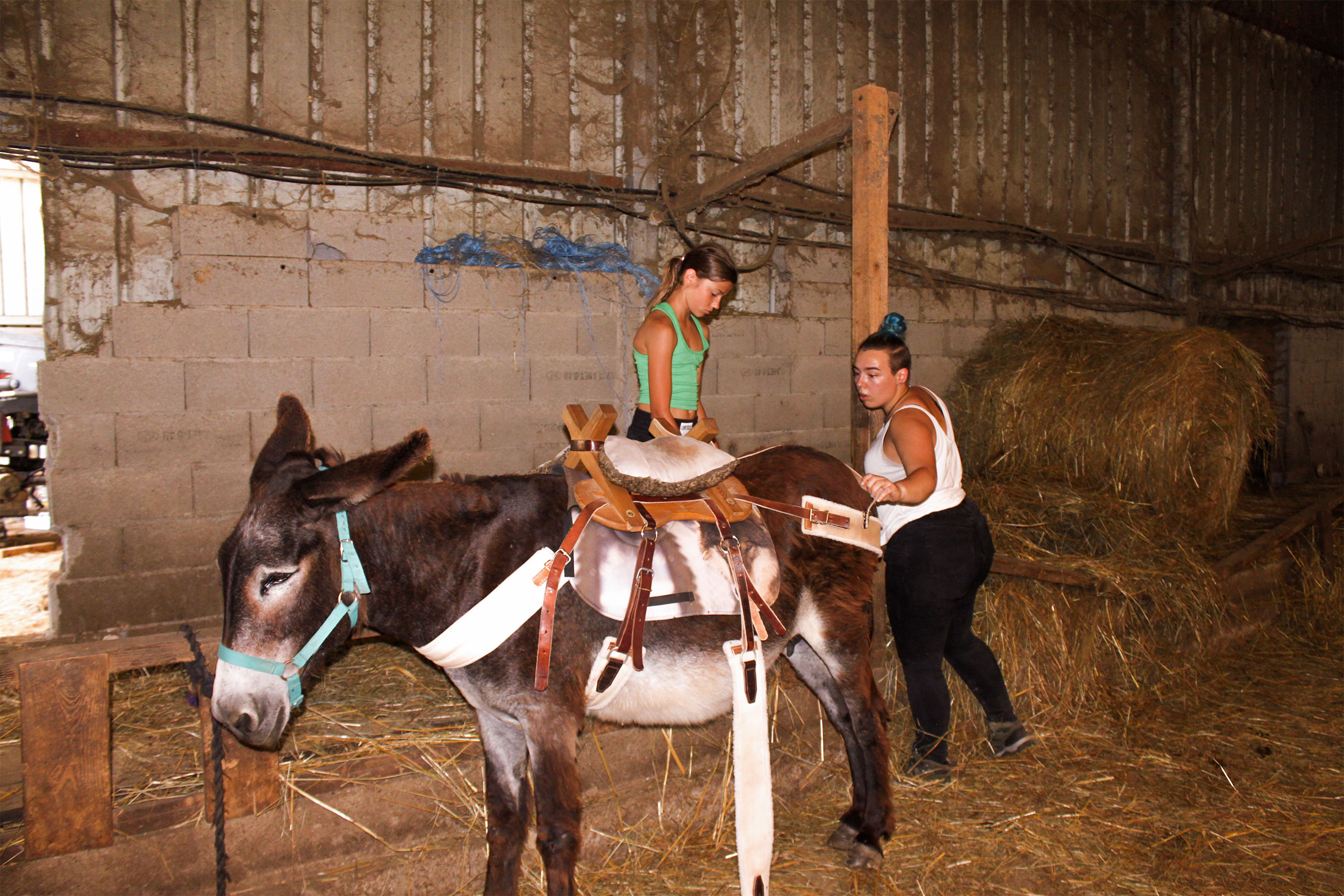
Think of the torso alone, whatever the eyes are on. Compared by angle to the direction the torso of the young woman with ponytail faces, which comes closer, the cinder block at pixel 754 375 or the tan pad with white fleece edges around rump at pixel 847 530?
the tan pad with white fleece edges around rump

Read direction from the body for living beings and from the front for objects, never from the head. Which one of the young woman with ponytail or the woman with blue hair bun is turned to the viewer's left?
the woman with blue hair bun

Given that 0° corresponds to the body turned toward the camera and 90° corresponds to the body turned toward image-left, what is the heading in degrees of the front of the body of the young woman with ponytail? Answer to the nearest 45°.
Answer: approximately 315°

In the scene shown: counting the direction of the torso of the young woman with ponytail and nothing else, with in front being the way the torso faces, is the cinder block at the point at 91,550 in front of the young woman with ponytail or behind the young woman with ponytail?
behind

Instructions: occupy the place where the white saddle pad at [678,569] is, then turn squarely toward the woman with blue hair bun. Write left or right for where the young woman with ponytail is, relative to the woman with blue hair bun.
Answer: left

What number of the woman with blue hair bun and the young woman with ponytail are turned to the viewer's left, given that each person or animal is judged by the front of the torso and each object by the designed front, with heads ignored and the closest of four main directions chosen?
1

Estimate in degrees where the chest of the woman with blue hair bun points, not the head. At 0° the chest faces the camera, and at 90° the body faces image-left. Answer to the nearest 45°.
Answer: approximately 90°
